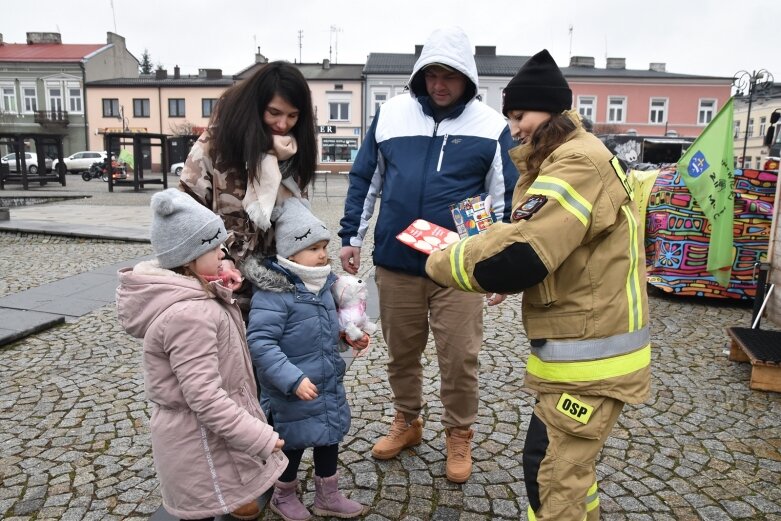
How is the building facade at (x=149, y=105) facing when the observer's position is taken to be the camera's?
facing the viewer

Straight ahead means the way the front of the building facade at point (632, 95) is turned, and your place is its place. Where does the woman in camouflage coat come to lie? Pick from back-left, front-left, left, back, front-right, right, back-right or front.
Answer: front

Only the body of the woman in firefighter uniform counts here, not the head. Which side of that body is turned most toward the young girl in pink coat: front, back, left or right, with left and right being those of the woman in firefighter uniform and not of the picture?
front

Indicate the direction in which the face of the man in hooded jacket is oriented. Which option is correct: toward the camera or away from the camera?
toward the camera

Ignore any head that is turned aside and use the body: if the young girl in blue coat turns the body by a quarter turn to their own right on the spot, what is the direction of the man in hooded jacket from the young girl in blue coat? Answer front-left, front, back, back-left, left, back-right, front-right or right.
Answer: back

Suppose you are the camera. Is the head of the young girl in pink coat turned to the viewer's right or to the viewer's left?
to the viewer's right

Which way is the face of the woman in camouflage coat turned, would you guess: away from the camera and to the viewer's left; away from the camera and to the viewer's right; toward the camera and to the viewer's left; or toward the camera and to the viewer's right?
toward the camera and to the viewer's right

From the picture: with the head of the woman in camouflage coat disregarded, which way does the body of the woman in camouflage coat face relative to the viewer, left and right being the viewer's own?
facing the viewer and to the right of the viewer

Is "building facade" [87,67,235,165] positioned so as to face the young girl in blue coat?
yes

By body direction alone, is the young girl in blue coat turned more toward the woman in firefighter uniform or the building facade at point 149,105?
the woman in firefighter uniform

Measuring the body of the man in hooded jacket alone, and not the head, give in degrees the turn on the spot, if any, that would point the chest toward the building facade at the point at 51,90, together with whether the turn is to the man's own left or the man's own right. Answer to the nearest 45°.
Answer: approximately 135° to the man's own right

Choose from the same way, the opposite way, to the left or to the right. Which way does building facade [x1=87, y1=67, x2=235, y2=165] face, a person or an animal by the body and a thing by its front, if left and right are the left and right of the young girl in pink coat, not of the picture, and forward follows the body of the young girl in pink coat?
to the right

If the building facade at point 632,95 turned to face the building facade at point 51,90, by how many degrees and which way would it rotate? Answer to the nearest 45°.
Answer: approximately 90° to its right

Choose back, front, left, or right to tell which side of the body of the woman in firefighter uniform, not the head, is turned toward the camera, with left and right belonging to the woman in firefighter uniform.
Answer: left

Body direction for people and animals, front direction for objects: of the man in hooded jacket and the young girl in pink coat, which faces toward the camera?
the man in hooded jacket

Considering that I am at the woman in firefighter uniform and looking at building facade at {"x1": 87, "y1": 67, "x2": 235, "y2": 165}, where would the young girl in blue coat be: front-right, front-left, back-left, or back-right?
front-left

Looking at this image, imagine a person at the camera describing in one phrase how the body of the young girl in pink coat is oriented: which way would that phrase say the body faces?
to the viewer's right

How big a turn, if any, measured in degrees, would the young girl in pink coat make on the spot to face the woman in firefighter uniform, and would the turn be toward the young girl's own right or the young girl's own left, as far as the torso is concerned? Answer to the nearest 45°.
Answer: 0° — they already face them

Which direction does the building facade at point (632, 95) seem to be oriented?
toward the camera

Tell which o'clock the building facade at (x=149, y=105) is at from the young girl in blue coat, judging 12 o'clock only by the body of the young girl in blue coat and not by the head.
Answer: The building facade is roughly at 7 o'clock from the young girl in blue coat.
